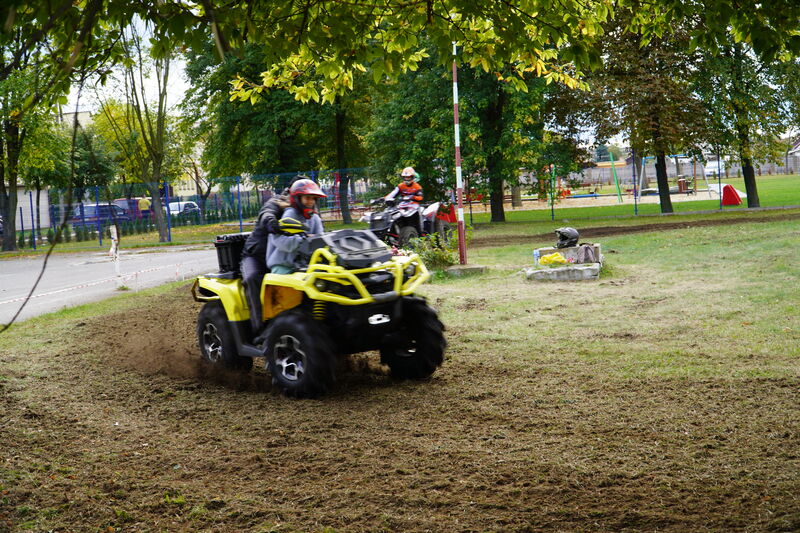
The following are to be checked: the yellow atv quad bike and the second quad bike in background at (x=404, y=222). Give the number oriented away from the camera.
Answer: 0

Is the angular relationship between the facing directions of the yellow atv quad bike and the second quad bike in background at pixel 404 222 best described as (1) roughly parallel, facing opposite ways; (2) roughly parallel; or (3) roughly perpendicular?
roughly perpendicular

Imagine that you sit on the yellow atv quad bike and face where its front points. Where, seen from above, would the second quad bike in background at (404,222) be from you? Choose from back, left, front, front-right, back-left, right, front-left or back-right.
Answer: back-left

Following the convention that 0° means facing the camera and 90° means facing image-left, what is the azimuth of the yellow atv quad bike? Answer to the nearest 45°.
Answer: approximately 315°

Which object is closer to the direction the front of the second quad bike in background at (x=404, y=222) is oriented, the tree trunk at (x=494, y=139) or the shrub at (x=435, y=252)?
the shrub

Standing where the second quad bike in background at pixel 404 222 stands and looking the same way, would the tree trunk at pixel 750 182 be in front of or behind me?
behind

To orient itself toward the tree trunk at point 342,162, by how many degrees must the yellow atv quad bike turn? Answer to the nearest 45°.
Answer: approximately 135° to its left

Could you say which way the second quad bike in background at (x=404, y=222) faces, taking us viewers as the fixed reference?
facing the viewer and to the left of the viewer

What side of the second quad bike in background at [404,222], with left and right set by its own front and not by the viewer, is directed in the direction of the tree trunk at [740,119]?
back

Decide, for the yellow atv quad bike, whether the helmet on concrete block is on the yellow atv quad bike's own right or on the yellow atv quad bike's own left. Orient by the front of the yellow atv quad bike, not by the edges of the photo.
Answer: on the yellow atv quad bike's own left

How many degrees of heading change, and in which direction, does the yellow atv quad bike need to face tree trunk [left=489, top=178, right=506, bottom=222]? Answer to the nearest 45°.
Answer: approximately 135° to its left

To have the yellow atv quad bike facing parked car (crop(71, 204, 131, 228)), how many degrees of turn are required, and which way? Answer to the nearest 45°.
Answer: approximately 135° to its left
